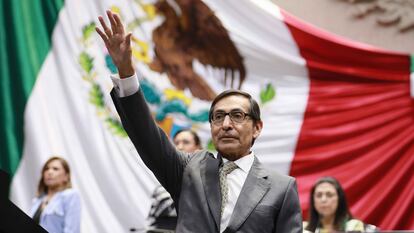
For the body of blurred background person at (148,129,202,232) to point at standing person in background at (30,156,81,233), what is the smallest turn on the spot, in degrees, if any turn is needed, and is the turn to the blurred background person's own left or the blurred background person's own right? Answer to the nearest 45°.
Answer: approximately 90° to the blurred background person's own right

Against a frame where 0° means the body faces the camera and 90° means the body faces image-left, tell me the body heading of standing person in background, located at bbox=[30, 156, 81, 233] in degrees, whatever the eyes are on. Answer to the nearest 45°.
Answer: approximately 45°

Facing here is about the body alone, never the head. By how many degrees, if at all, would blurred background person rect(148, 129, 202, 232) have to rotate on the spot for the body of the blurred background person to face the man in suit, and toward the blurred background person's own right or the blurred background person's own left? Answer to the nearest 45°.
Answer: approximately 45° to the blurred background person's own left

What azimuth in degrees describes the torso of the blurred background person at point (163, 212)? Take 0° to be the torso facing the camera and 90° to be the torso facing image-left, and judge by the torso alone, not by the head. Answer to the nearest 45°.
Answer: approximately 45°

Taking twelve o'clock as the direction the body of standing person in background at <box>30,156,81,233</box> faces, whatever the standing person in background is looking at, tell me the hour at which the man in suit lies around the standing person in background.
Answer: The man in suit is roughly at 10 o'clock from the standing person in background.

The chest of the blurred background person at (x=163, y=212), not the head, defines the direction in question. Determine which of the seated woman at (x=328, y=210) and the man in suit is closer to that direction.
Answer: the man in suit

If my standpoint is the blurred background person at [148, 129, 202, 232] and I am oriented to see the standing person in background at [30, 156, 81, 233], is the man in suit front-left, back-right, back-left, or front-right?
back-left

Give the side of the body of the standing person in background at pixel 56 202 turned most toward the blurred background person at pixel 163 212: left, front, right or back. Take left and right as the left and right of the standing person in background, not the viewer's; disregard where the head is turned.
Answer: left
